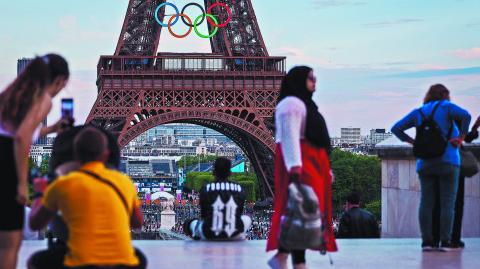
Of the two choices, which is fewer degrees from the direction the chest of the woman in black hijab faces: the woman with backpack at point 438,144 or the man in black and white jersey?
the woman with backpack

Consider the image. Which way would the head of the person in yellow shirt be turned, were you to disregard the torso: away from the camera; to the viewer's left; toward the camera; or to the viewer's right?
away from the camera

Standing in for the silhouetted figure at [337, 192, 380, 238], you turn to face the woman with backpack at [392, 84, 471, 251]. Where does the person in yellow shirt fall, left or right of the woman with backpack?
right

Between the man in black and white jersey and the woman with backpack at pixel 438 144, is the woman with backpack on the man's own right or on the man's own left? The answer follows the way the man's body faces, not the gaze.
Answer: on the man's own right

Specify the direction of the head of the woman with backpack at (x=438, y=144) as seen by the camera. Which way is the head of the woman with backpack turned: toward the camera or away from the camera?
away from the camera

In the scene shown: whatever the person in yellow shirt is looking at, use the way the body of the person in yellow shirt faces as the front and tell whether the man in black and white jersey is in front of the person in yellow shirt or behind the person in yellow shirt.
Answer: in front

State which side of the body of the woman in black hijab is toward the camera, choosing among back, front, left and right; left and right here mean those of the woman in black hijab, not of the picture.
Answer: right

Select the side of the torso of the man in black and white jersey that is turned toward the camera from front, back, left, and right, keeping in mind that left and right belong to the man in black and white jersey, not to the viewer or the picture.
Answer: back

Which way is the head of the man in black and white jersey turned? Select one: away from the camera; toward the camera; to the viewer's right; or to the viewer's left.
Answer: away from the camera

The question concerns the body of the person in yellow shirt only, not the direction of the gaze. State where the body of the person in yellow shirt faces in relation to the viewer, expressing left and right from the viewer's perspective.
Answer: facing away from the viewer

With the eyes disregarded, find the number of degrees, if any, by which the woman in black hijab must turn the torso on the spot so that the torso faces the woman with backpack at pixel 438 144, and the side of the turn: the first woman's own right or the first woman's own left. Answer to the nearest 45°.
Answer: approximately 45° to the first woman's own left

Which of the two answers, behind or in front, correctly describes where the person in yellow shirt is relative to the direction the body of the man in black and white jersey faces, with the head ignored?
behind

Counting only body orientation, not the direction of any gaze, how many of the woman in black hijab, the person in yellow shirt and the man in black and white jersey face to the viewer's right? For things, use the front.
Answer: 1
